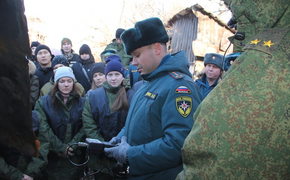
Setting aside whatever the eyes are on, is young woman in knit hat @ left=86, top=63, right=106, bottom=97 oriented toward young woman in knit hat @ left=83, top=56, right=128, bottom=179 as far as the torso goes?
yes

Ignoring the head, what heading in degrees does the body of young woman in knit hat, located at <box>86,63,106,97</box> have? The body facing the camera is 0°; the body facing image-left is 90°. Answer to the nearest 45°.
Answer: approximately 0°

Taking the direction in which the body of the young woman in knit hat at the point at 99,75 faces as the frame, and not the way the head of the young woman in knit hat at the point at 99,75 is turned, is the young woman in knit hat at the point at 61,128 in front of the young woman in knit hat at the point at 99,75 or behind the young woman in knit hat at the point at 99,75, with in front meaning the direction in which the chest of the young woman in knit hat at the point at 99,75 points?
in front
